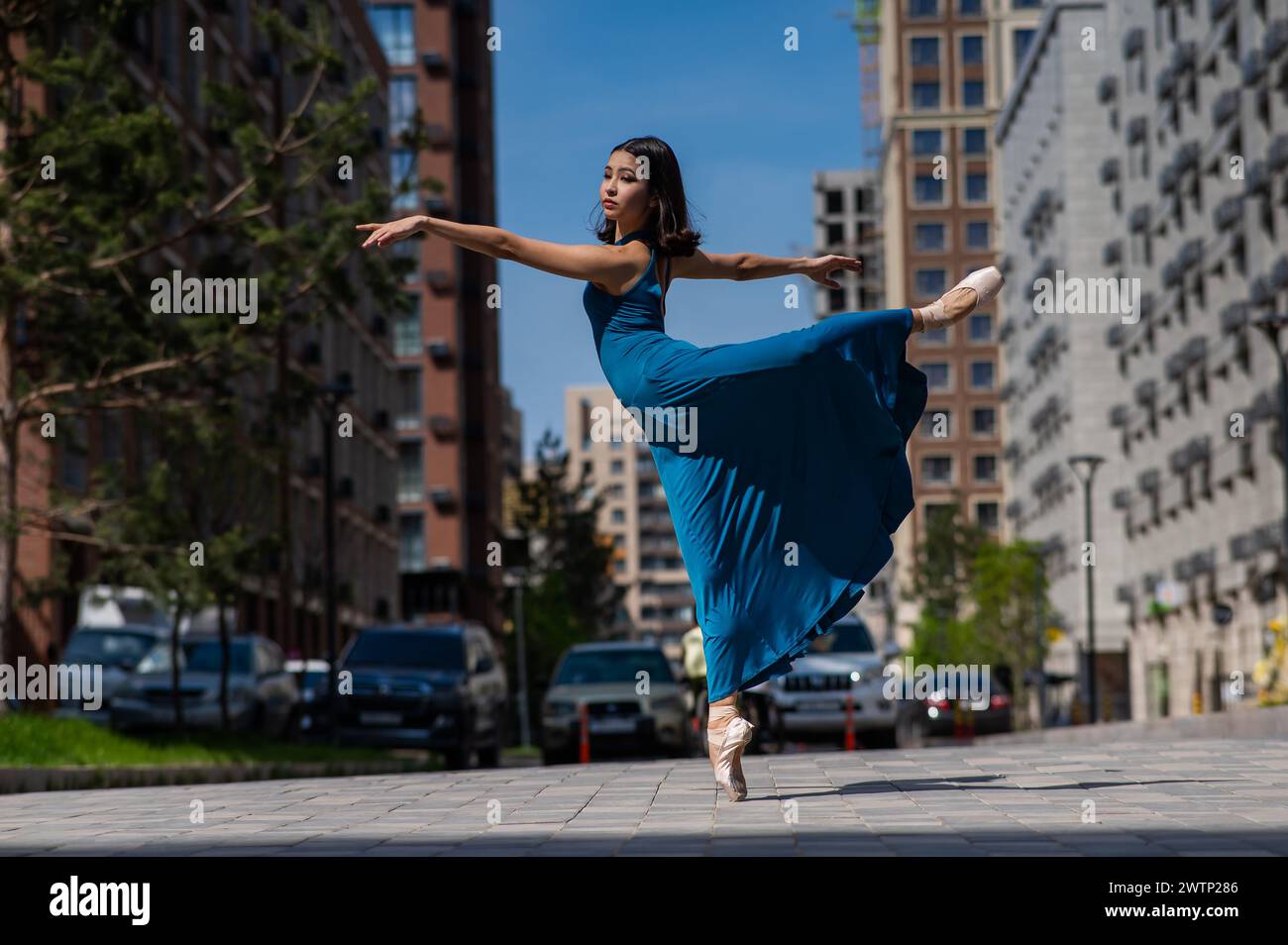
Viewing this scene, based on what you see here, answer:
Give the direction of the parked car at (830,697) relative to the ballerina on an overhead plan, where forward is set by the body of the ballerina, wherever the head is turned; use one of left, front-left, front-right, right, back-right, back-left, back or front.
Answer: right

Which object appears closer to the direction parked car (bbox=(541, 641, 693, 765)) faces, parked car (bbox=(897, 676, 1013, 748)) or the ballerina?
the ballerina

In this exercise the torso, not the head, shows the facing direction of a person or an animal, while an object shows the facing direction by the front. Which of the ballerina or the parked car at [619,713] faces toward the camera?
the parked car

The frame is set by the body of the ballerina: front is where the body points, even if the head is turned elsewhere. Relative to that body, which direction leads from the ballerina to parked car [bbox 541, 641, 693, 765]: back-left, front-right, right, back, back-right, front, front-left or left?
right

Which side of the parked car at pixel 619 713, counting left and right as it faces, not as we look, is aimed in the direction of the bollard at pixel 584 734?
front

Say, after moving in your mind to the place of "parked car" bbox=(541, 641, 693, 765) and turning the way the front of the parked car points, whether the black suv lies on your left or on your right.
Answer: on your right

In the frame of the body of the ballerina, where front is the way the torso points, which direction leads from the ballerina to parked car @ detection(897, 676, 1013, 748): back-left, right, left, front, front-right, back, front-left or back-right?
right

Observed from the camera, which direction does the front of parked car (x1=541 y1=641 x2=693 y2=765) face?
facing the viewer

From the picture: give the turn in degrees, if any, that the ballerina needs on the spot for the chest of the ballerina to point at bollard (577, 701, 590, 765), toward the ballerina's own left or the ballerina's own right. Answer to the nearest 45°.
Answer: approximately 90° to the ballerina's own right

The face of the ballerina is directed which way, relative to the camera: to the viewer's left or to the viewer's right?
to the viewer's left

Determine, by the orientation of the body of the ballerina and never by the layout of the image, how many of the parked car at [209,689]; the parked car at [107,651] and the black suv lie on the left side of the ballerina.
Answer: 0

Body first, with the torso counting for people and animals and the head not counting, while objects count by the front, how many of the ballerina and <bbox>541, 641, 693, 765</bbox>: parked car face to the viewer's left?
1

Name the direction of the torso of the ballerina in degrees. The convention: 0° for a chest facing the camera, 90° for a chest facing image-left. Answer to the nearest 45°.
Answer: approximately 90°

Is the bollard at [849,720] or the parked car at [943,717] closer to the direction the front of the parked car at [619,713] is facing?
the bollard

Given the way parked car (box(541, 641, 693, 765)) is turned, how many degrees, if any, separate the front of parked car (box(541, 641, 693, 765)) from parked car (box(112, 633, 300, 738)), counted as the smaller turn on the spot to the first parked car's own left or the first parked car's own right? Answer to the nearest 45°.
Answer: approximately 135° to the first parked car's own right

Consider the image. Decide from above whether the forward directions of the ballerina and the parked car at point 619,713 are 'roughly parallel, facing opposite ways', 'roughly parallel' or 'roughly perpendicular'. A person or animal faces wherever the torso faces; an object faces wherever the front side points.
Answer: roughly perpendicular
